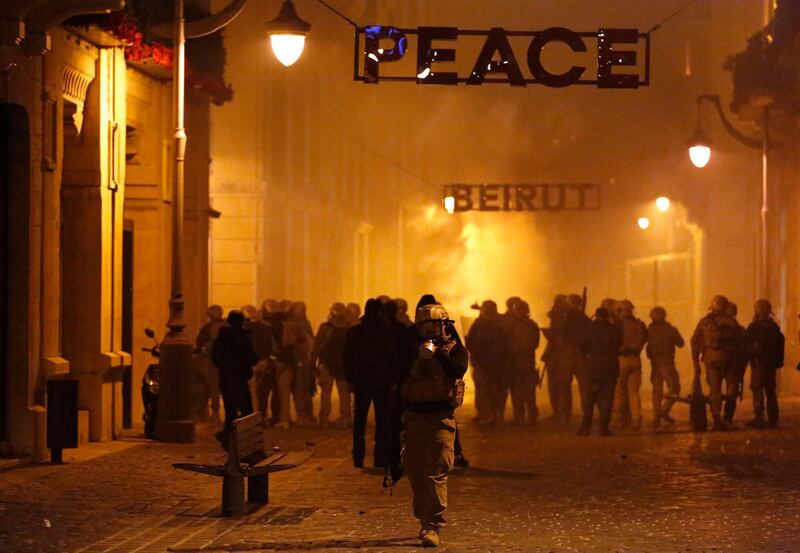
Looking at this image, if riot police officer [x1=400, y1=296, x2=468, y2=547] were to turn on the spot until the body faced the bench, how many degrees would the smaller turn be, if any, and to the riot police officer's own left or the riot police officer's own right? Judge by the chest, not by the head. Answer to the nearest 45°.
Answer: approximately 135° to the riot police officer's own right

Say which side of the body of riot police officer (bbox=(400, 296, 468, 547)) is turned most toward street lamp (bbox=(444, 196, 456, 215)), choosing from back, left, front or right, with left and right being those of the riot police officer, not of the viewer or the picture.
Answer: back

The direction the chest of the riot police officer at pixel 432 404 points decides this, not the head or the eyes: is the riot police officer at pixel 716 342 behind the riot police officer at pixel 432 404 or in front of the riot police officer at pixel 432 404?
behind

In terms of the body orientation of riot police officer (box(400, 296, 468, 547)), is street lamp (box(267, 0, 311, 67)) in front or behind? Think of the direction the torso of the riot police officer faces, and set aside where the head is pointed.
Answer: behind

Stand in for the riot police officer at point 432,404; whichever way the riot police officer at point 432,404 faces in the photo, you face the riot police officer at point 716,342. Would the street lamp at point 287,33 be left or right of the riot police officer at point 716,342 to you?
left

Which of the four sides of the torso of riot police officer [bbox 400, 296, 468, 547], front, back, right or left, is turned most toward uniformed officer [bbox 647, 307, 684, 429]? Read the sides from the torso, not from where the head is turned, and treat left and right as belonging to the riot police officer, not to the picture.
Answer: back

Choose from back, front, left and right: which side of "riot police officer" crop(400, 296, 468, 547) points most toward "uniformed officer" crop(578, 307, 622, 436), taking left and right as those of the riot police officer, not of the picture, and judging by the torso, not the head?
back

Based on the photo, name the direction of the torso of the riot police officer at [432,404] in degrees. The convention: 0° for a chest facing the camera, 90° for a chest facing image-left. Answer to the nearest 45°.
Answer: approximately 0°
